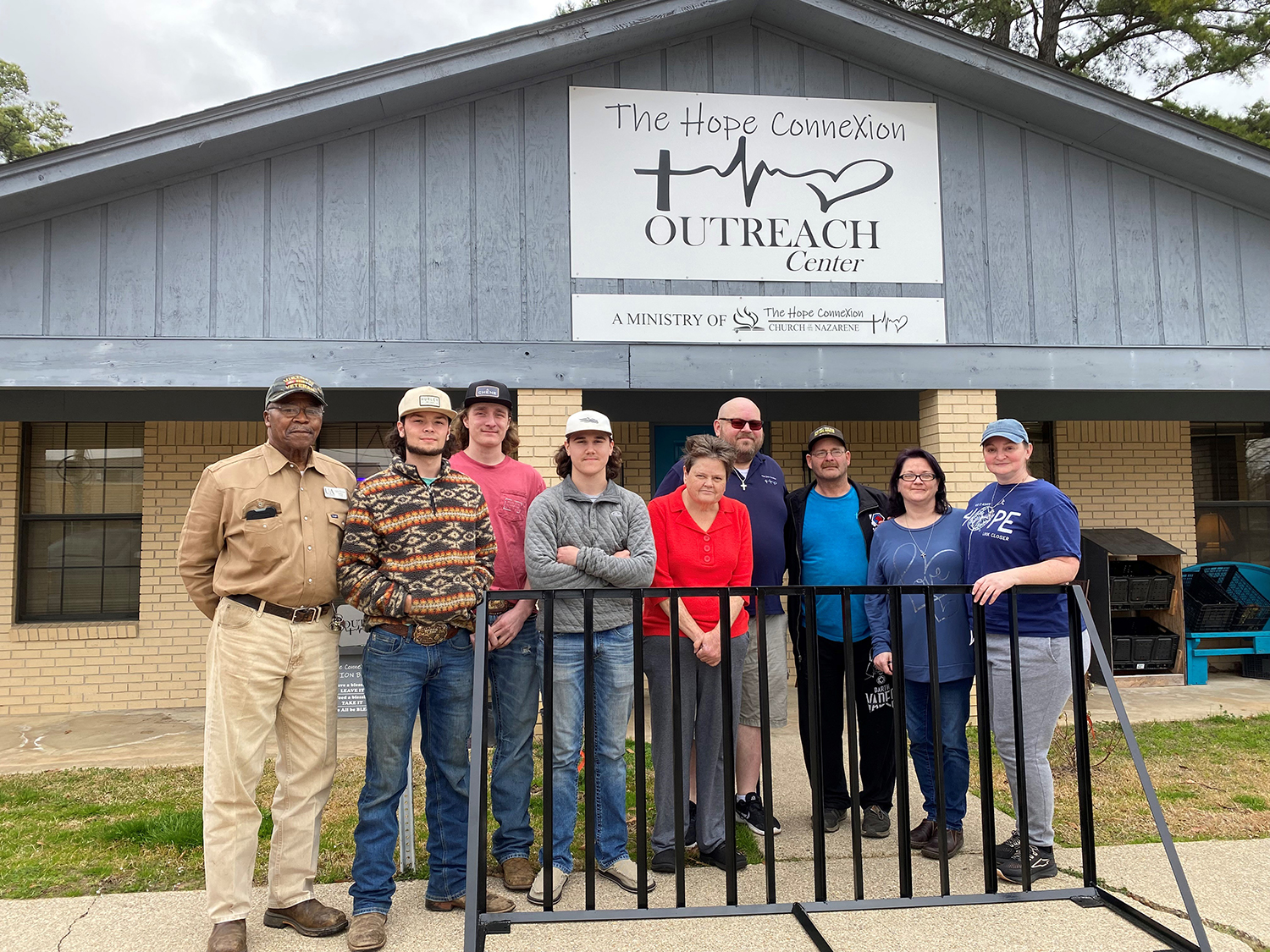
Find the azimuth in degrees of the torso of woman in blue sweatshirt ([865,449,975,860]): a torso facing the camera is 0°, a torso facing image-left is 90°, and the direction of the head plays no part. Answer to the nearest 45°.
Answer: approximately 0°

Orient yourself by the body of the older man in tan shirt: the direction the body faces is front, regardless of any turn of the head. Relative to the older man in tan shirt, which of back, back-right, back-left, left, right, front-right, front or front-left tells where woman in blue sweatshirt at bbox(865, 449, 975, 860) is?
front-left

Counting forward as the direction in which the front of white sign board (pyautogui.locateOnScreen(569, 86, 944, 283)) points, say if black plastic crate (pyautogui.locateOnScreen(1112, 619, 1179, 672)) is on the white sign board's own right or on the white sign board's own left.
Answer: on the white sign board's own left

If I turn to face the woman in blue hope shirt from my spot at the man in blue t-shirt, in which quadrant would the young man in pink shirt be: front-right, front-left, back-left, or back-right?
back-right

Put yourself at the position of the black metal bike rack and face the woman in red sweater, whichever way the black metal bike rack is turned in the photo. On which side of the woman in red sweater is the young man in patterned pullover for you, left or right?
left
